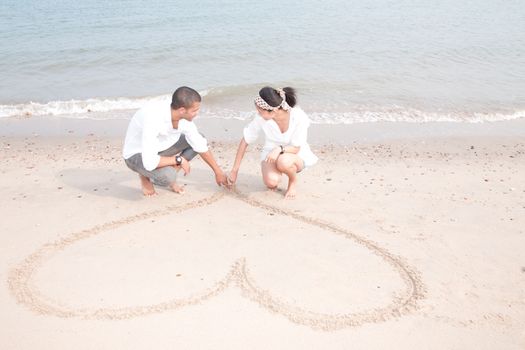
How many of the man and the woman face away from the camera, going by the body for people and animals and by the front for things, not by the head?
0

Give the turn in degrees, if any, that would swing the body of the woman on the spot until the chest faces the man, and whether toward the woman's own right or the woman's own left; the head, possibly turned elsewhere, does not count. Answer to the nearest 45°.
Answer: approximately 45° to the woman's own right

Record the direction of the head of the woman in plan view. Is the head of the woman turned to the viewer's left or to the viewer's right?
to the viewer's left

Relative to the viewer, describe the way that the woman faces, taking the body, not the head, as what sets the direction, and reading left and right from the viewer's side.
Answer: facing the viewer and to the left of the viewer

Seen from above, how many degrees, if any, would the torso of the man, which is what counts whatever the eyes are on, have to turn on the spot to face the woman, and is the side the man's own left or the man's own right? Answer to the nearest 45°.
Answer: approximately 45° to the man's own left

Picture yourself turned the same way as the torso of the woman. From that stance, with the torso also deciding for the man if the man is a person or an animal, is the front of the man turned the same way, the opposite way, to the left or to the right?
to the left
